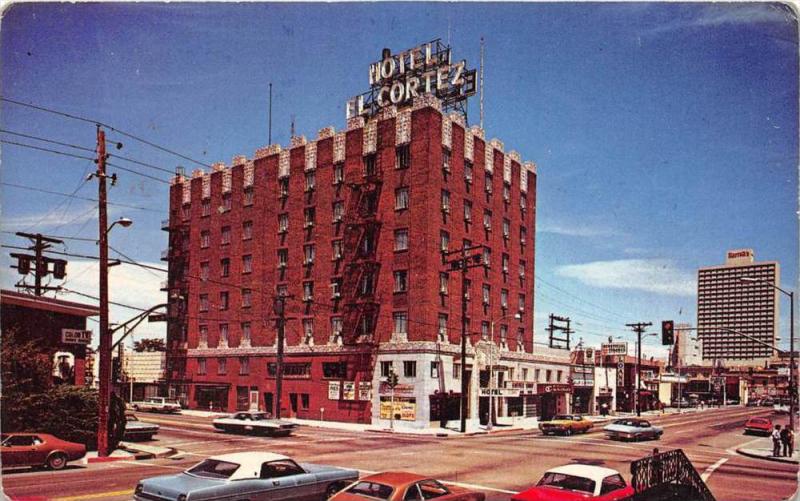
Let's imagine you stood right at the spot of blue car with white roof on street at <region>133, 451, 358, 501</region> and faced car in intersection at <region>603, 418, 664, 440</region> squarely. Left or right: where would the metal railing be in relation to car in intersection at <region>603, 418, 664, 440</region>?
right

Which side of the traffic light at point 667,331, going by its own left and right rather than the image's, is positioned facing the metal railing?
front

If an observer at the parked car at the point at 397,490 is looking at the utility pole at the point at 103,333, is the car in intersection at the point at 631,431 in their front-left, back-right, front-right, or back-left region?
front-right

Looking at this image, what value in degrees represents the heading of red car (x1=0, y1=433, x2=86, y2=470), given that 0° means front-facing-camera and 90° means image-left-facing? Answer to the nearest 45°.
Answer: approximately 90°

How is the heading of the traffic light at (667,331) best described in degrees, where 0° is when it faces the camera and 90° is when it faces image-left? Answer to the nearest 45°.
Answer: approximately 0°

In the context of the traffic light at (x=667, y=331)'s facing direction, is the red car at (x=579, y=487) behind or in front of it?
in front

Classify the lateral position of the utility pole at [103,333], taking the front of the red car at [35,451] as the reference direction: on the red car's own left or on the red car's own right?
on the red car's own right

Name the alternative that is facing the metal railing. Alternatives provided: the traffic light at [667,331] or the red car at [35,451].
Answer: the traffic light
